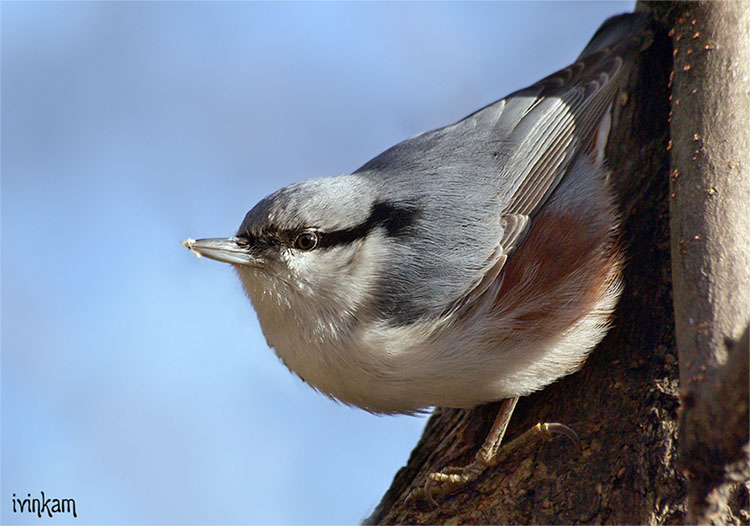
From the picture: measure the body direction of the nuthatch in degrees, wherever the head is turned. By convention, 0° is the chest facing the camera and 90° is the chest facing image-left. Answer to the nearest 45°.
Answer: approximately 90°
